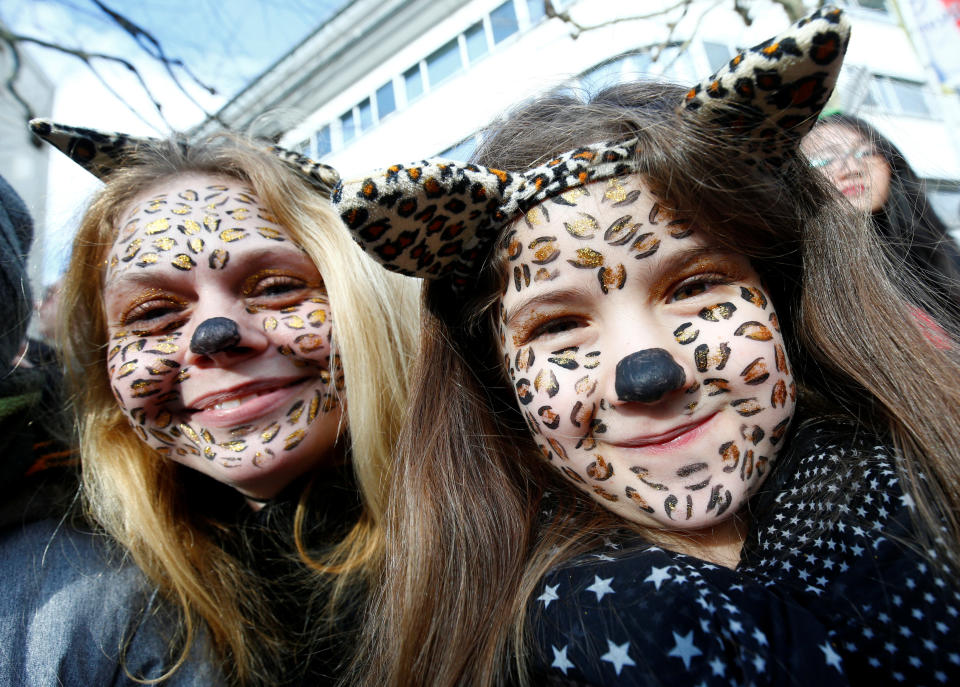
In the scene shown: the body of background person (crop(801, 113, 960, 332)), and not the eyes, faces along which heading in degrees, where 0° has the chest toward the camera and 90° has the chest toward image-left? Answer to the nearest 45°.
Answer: approximately 45°

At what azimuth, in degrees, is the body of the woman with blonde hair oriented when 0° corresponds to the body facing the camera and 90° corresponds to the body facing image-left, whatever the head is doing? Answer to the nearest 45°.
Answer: approximately 0°

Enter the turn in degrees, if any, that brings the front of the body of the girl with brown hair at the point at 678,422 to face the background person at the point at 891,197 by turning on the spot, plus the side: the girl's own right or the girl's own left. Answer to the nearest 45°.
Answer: approximately 135° to the girl's own left

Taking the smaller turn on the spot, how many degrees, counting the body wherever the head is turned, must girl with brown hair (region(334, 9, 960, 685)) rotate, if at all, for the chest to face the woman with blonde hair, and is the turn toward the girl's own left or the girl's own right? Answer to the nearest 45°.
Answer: approximately 90° to the girl's own right

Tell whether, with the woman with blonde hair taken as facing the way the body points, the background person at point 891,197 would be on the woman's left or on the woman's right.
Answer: on the woman's left

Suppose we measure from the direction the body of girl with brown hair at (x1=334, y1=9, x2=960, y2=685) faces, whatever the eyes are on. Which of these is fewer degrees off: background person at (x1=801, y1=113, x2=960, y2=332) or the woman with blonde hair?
the woman with blonde hair

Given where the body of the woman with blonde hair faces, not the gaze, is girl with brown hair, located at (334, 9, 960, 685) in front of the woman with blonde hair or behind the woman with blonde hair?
in front

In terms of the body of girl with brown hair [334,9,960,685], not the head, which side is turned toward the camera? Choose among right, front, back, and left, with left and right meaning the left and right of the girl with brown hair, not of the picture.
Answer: front

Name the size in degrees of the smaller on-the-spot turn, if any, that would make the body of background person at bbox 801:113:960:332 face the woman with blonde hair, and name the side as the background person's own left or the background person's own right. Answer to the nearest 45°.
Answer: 0° — they already face them
